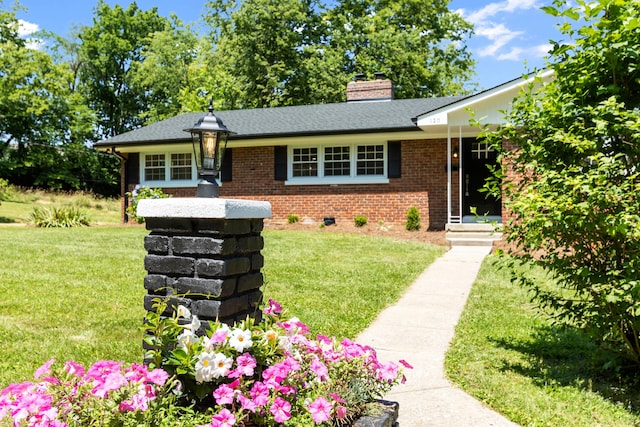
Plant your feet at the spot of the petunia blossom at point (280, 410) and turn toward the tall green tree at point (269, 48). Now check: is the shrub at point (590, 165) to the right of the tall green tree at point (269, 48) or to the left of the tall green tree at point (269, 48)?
right

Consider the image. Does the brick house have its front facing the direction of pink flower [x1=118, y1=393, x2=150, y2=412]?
yes

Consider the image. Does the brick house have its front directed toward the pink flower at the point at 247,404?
yes

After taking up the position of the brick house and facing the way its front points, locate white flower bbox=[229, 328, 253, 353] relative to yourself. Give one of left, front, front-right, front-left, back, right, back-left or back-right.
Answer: front

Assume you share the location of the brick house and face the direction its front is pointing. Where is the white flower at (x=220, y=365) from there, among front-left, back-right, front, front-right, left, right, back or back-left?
front

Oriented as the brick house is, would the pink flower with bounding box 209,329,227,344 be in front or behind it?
in front

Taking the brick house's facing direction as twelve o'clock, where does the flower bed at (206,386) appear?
The flower bed is roughly at 12 o'clock from the brick house.

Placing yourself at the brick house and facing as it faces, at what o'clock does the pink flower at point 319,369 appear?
The pink flower is roughly at 12 o'clock from the brick house.

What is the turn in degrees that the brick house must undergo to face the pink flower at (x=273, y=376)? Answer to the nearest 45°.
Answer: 0° — it already faces it

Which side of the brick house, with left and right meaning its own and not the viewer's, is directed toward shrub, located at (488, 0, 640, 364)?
front

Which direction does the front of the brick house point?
toward the camera

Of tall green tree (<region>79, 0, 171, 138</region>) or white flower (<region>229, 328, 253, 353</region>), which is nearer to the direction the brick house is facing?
the white flower

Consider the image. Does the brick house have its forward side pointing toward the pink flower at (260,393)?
yes

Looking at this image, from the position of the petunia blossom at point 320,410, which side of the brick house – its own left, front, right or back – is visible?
front

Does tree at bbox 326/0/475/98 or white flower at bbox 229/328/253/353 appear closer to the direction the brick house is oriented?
the white flower

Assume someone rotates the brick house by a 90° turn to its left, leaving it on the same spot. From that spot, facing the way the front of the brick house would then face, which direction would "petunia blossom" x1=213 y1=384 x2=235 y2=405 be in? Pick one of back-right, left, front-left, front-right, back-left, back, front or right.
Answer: right

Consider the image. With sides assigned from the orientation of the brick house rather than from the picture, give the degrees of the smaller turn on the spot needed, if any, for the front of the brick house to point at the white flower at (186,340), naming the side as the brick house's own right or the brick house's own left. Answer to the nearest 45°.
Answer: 0° — it already faces it

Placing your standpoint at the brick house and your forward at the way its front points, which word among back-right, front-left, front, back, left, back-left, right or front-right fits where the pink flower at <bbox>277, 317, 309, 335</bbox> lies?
front

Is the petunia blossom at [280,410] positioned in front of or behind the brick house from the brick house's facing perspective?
in front
